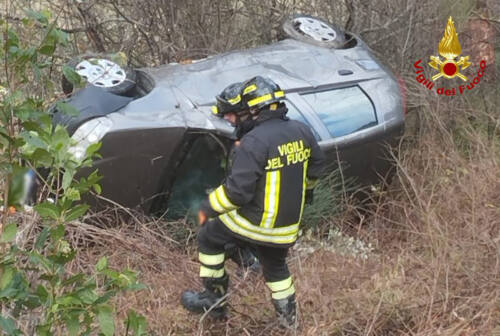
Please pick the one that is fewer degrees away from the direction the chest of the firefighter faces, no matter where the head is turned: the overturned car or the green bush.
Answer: the overturned car

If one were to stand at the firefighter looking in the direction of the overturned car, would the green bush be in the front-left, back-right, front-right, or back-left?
back-left

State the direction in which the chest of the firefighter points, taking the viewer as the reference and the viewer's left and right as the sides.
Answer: facing away from the viewer and to the left of the viewer

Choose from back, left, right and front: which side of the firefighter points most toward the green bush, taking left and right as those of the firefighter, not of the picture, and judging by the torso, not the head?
left

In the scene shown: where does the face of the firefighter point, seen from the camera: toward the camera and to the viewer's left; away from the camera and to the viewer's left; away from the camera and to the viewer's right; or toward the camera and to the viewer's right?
away from the camera and to the viewer's left
